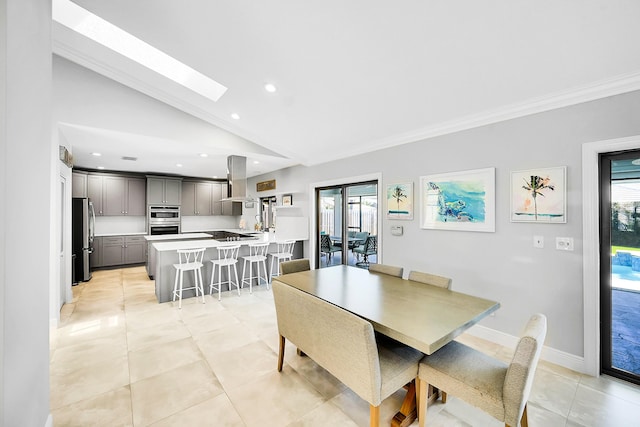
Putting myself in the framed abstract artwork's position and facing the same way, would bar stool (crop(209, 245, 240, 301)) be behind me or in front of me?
in front

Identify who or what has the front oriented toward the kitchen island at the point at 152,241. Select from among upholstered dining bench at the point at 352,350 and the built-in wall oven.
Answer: the built-in wall oven

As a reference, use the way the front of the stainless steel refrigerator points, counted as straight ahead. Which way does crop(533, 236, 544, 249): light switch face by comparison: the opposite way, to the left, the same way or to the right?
the opposite way

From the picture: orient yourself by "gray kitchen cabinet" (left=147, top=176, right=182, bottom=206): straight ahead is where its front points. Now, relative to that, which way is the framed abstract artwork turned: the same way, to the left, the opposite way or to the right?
to the right

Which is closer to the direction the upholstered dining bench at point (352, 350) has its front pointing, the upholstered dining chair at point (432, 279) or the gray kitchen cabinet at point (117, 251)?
the upholstered dining chair

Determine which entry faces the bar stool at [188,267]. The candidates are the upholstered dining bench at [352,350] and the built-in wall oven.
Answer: the built-in wall oven

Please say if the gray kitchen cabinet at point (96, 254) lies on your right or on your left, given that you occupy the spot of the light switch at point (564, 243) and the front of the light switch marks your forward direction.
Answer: on your right

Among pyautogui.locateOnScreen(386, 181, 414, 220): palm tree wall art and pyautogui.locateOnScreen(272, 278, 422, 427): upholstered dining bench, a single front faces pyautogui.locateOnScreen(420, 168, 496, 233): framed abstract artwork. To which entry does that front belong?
the upholstered dining bench

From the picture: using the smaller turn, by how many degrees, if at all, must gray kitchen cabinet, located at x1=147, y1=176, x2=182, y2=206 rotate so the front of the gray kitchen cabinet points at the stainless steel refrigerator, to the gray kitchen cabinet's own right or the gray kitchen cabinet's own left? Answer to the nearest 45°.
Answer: approximately 45° to the gray kitchen cabinet's own right

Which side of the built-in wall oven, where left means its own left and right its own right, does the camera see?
front

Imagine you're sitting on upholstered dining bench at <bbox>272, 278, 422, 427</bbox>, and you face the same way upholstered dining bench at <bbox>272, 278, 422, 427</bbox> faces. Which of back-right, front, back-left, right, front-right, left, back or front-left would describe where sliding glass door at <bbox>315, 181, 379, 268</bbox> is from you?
front-left

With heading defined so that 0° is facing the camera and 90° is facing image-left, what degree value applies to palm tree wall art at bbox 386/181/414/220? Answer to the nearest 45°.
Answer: approximately 45°

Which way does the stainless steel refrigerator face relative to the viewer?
to the viewer's right
